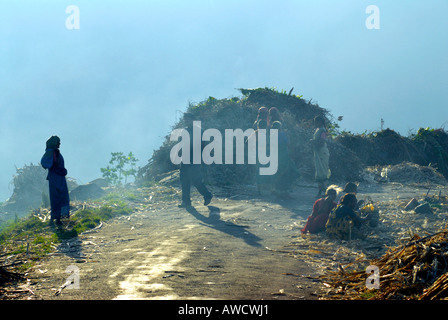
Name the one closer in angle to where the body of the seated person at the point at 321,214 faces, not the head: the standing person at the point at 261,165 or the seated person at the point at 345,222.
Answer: the standing person

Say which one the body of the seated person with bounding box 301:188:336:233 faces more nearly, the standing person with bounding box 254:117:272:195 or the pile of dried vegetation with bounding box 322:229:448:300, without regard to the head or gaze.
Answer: the standing person
